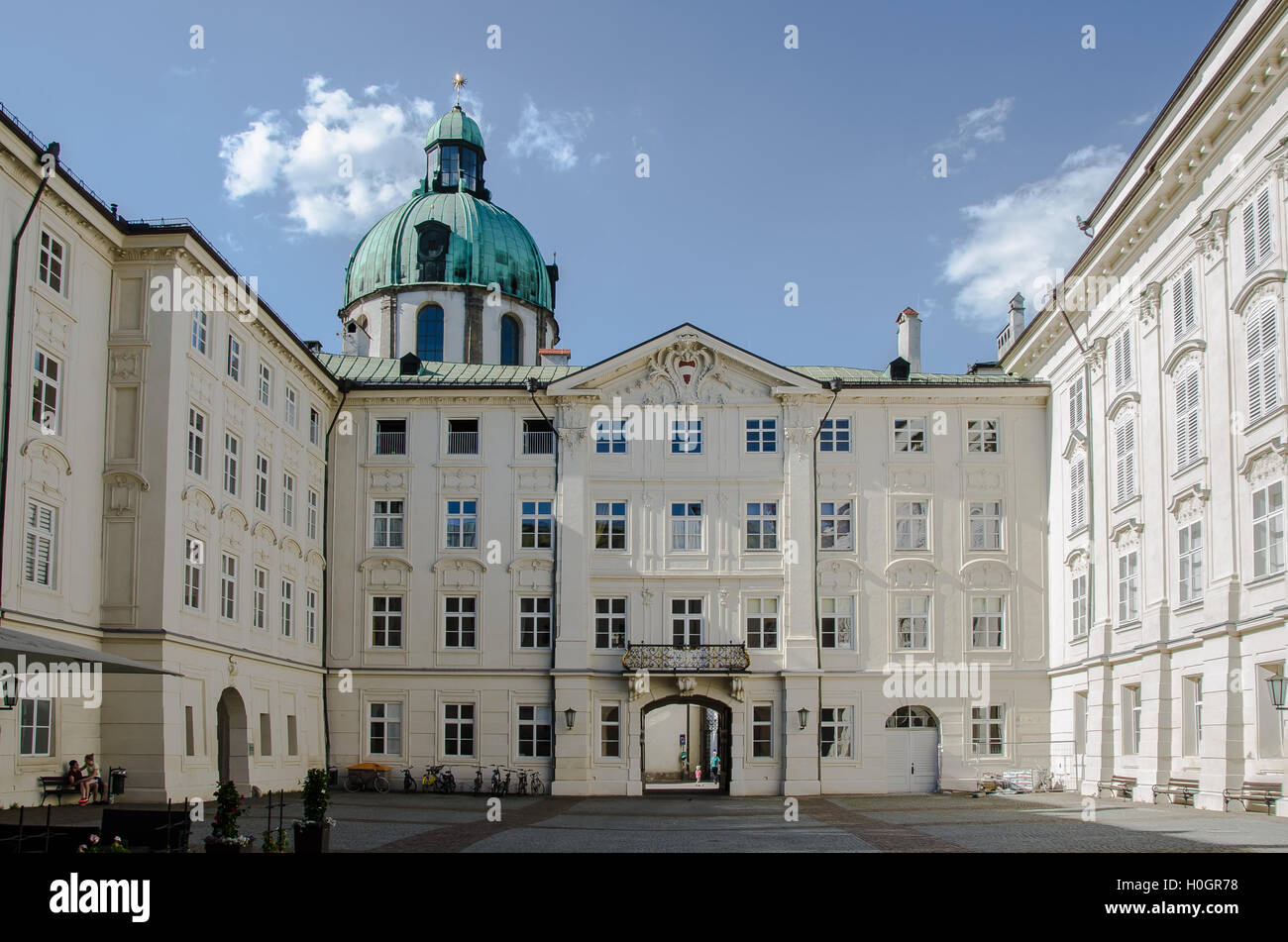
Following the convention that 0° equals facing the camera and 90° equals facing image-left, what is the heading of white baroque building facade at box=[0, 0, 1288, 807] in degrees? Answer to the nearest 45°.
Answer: approximately 0°

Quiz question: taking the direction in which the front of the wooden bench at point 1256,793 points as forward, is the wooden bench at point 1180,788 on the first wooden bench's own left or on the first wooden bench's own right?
on the first wooden bench's own right

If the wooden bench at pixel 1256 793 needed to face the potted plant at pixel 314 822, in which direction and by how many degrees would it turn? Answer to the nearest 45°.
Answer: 0° — it already faces it

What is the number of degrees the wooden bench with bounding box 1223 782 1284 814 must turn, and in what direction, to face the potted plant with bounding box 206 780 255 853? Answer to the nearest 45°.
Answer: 0° — it already faces it
